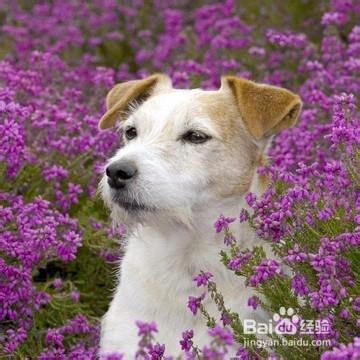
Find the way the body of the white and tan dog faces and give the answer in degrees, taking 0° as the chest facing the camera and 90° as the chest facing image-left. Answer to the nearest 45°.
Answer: approximately 45°

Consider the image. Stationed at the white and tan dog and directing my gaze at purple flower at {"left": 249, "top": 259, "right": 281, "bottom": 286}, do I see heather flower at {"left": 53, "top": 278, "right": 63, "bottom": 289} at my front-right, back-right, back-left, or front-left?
back-right

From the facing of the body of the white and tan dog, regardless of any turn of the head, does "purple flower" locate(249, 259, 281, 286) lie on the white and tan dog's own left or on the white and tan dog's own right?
on the white and tan dog's own left
